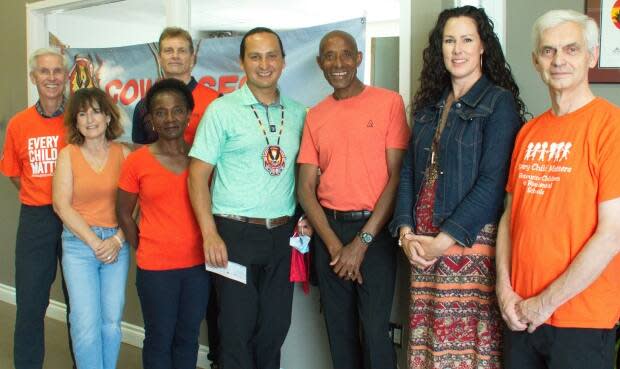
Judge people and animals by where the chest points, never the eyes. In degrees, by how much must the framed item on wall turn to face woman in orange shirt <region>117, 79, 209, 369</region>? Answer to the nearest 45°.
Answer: approximately 90° to its right

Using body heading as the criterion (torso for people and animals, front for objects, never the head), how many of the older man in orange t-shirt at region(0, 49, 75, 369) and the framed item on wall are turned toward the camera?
2

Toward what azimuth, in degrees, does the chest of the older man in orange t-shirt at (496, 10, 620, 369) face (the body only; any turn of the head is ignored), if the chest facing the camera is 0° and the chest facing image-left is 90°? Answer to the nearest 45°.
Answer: approximately 45°

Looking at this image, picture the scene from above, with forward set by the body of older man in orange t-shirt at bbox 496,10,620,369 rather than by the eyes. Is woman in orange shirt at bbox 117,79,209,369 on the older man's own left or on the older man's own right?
on the older man's own right

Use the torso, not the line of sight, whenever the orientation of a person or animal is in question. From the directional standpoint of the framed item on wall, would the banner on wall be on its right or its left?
on its right
